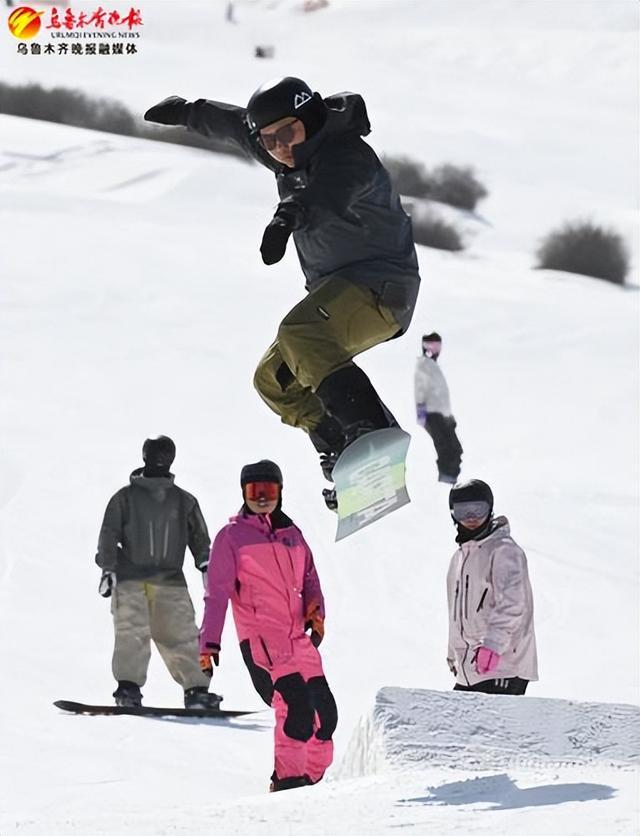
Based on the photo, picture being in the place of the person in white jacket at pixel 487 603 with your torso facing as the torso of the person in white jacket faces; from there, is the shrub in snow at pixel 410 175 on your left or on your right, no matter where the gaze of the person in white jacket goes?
on your right

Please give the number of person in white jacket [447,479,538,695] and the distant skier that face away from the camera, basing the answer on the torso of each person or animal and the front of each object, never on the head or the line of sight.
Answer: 0

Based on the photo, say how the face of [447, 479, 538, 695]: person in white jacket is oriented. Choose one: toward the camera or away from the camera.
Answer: toward the camera

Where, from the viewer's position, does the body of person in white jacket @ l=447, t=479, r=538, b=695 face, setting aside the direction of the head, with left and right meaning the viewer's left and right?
facing the viewer and to the left of the viewer

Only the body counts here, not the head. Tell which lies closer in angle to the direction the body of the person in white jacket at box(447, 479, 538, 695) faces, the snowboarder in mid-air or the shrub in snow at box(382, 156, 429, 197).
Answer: the snowboarder in mid-air

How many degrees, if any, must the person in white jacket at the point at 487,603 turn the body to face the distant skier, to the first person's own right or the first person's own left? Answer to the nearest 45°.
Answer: approximately 135° to the first person's own right

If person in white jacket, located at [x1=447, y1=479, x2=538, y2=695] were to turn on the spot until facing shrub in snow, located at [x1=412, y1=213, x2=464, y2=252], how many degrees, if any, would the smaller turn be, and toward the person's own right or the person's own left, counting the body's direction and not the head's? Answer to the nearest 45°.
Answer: approximately 135° to the person's own right

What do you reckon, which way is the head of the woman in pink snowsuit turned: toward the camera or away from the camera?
toward the camera

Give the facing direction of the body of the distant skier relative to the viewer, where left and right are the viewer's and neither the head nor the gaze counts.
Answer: facing the viewer and to the right of the viewer

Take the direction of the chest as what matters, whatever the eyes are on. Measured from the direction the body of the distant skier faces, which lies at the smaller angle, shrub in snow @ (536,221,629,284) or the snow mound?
the snow mound

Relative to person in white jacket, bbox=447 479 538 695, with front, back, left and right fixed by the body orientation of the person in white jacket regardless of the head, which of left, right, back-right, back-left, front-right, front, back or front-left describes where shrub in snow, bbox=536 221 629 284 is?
back-right
